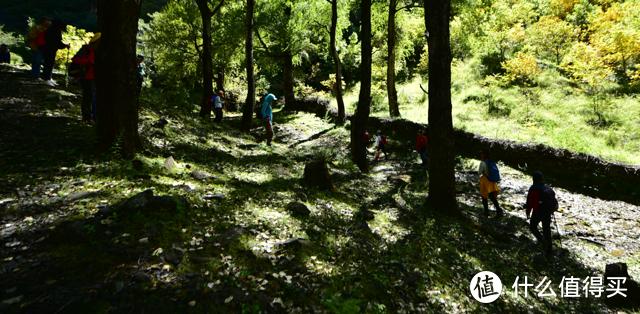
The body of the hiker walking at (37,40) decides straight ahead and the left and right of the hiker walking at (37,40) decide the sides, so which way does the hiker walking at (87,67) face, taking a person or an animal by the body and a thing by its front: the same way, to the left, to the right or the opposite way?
the same way

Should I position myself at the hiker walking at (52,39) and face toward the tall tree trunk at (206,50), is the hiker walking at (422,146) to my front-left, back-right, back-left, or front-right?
front-right

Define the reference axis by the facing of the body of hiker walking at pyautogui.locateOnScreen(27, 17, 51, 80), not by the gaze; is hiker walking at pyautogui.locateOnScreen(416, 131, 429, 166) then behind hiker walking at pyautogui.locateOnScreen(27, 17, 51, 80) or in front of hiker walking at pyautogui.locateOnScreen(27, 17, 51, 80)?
in front

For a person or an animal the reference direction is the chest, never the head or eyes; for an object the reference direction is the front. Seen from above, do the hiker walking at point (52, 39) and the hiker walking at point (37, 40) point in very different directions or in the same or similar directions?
same or similar directions
